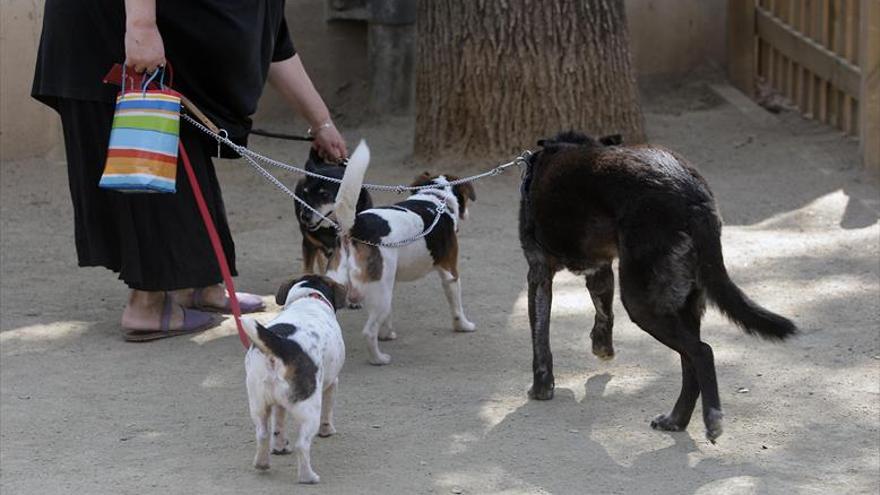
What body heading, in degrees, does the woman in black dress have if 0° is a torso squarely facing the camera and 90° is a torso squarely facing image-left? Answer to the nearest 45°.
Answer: approximately 270°

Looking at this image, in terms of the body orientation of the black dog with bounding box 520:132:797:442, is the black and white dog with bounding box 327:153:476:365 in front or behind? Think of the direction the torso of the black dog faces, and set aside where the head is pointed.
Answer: in front

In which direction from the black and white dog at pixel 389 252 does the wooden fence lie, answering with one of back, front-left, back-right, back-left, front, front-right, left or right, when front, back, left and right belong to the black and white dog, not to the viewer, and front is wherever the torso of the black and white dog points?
front

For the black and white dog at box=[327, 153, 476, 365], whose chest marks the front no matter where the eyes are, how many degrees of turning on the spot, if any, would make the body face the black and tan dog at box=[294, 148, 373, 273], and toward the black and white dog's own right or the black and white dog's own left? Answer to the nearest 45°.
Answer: approximately 90° to the black and white dog's own left

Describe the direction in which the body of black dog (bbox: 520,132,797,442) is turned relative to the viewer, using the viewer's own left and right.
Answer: facing away from the viewer and to the left of the viewer

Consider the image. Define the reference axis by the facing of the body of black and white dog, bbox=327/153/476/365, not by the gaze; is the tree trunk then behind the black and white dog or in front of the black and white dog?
in front

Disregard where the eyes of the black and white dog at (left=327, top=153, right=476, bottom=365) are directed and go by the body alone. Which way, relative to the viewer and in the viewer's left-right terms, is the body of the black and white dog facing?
facing away from the viewer and to the right of the viewer

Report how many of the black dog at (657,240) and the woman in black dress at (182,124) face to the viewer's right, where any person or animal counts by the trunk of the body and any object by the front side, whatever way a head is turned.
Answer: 1

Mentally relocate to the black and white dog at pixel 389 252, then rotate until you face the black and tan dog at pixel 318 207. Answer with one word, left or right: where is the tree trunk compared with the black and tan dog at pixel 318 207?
right

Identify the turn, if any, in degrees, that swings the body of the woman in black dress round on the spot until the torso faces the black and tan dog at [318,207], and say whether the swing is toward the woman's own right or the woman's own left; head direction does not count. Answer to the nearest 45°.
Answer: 0° — they already face it

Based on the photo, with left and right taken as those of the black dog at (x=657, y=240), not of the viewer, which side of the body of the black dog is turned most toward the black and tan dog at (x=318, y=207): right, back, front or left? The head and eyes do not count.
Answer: front

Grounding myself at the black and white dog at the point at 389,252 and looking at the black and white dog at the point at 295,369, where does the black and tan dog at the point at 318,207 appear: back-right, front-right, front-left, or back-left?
back-right

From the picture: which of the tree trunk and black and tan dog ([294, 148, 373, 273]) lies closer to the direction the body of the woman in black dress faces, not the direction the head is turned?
the black and tan dog
